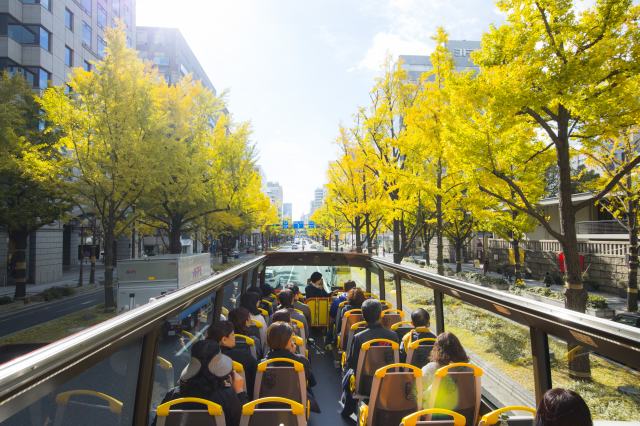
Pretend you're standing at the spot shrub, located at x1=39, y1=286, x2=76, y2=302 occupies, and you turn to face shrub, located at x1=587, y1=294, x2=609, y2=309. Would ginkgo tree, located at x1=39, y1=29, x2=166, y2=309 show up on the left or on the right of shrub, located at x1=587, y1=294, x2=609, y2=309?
right

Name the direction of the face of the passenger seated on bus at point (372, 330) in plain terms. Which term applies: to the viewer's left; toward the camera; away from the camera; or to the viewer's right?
away from the camera

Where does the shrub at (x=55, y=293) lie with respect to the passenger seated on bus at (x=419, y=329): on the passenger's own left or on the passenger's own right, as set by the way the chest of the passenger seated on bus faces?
on the passenger's own left

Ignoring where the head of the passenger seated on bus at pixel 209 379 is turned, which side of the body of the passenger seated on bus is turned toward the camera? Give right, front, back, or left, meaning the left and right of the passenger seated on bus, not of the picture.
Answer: back

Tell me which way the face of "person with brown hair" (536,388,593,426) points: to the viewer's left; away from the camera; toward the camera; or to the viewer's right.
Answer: away from the camera

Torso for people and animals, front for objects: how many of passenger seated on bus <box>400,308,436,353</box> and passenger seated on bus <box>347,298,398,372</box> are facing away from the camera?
2

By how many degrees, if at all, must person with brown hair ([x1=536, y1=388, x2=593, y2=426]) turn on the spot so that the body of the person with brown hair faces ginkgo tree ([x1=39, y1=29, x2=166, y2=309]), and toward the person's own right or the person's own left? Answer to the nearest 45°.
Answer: approximately 45° to the person's own left

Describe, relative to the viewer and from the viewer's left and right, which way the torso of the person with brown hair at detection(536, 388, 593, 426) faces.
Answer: facing away from the viewer

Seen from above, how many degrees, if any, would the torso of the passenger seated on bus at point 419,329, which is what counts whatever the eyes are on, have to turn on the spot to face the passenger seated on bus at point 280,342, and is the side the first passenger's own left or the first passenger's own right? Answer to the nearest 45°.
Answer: approximately 135° to the first passenger's own left

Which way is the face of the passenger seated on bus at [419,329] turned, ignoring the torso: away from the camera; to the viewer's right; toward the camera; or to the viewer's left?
away from the camera

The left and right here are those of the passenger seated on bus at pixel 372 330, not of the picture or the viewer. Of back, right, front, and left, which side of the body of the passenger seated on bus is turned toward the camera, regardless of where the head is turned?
back

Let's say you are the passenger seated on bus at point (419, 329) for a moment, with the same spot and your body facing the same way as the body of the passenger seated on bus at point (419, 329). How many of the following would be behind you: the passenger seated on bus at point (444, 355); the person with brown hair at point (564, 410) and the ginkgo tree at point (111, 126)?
2

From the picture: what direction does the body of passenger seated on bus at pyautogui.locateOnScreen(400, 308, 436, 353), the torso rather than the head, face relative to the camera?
away from the camera

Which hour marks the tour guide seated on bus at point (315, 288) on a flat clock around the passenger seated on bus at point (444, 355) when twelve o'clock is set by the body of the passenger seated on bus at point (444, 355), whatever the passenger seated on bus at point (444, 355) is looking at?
the tour guide seated on bus at point (315, 288) is roughly at 11 o'clock from the passenger seated on bus at point (444, 355).

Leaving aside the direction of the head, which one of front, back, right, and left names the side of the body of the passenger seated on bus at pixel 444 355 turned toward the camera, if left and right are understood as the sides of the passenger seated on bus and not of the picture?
back
